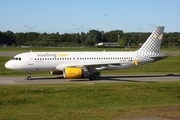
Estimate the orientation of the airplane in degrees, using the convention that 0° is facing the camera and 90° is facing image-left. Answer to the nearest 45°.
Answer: approximately 90°
